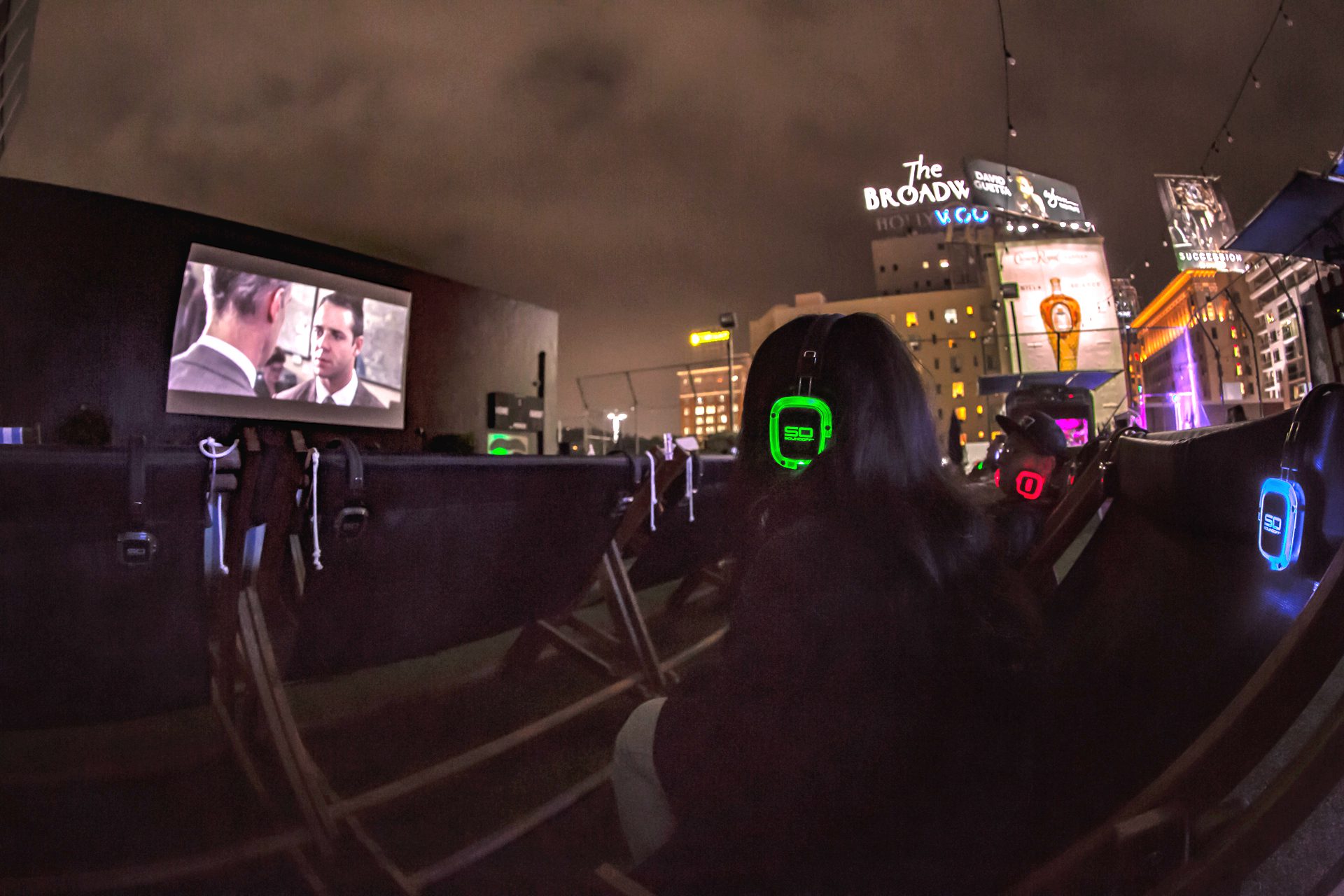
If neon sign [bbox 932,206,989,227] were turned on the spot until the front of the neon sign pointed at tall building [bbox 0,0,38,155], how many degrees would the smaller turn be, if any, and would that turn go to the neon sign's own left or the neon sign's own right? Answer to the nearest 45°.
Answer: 0° — it already faces it

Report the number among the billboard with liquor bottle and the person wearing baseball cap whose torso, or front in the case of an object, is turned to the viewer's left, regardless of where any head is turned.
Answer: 1

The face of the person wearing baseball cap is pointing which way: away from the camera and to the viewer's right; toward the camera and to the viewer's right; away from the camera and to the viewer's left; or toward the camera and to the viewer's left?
away from the camera and to the viewer's left

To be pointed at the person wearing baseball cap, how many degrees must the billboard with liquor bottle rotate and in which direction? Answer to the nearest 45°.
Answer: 0° — it already faces them

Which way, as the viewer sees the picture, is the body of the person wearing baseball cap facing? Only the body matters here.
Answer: to the viewer's left

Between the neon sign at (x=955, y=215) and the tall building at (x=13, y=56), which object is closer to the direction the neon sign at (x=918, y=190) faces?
the tall building

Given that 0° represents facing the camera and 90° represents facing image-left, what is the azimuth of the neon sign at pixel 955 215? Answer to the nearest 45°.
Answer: approximately 0°

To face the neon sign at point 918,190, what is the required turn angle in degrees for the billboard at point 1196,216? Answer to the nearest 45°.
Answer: approximately 135° to its right

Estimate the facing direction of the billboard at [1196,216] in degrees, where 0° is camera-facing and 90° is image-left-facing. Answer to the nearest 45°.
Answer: approximately 0°
